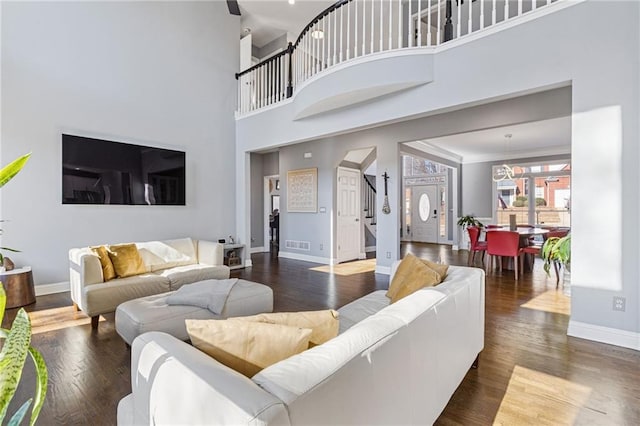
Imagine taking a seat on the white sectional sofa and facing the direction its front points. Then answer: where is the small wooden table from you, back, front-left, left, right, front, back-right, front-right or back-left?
front

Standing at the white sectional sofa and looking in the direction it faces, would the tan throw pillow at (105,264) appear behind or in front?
in front

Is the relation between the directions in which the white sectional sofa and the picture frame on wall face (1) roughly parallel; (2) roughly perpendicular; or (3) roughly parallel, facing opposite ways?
roughly perpendicular

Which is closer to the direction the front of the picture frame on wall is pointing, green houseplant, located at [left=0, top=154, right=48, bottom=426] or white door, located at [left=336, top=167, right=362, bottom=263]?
the green houseplant

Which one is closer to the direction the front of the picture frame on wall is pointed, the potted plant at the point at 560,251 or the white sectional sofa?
the white sectional sofa

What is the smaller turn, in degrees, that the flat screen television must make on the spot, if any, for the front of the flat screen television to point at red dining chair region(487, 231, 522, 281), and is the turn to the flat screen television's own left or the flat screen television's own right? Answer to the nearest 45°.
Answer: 0° — it already faces it

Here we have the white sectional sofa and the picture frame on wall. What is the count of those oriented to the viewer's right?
0

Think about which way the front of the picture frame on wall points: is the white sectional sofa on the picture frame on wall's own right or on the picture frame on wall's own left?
on the picture frame on wall's own left

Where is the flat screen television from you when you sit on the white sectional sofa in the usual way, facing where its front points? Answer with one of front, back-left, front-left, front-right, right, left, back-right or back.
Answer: front

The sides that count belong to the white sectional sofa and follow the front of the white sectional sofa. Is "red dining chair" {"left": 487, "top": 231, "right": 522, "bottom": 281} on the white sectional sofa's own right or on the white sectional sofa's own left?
on the white sectional sofa's own right

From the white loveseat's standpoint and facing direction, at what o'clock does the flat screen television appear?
The flat screen television is roughly at 7 o'clock from the white loveseat.

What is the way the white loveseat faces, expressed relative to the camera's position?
facing the viewer and to the right of the viewer

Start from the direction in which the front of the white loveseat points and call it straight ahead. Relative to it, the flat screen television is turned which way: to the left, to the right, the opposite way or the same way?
the same way

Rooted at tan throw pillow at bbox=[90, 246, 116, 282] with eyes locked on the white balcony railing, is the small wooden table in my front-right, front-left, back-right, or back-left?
back-left

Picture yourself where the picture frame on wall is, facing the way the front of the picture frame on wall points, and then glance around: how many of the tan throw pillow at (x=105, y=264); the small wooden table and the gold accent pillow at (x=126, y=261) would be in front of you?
3

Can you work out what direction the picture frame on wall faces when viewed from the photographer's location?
facing the viewer and to the left of the viewer

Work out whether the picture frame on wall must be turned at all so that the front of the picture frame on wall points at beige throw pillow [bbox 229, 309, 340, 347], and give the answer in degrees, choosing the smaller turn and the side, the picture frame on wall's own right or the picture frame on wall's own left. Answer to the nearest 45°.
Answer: approximately 45° to the picture frame on wall's own left

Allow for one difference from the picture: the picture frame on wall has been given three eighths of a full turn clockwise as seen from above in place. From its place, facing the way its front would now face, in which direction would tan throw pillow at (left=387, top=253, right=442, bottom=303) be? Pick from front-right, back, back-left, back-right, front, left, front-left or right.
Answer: back

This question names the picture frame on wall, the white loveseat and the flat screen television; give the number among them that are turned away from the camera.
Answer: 0

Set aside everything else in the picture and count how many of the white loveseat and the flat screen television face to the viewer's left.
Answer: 0
